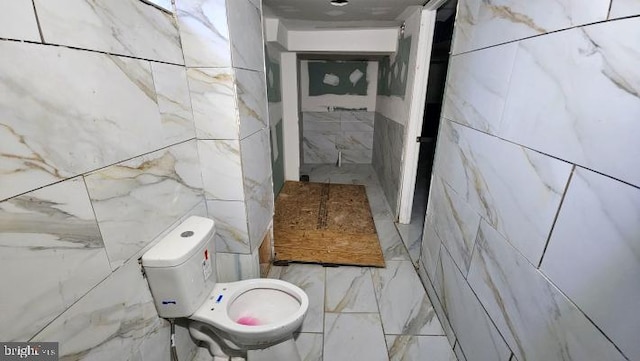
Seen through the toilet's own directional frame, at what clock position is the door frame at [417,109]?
The door frame is roughly at 11 o'clock from the toilet.

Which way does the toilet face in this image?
to the viewer's right
